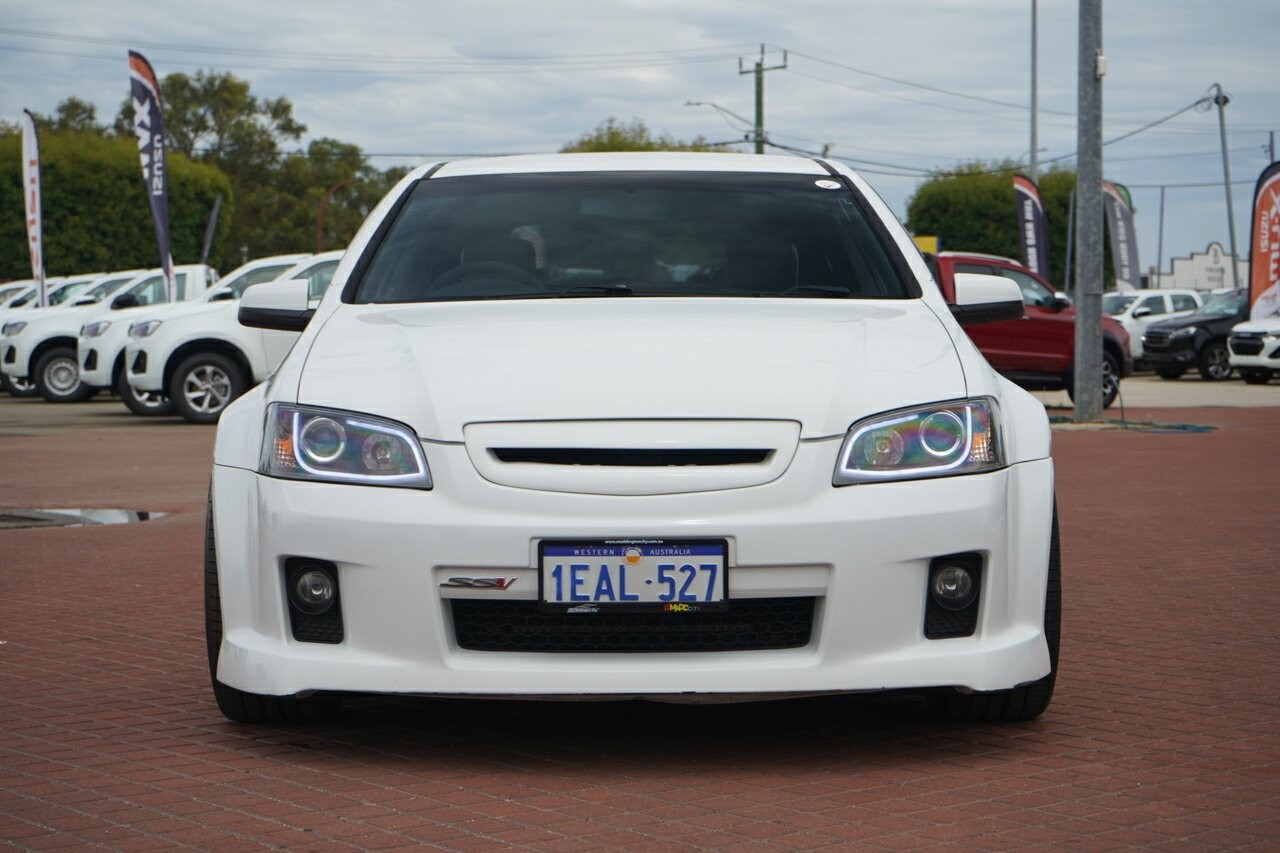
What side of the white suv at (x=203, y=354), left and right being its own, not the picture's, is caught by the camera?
left

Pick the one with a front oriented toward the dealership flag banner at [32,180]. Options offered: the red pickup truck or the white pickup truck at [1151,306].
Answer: the white pickup truck

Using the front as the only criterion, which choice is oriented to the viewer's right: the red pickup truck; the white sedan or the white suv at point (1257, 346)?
the red pickup truck

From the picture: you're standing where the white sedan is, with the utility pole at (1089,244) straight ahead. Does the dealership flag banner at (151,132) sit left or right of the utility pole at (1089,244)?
left

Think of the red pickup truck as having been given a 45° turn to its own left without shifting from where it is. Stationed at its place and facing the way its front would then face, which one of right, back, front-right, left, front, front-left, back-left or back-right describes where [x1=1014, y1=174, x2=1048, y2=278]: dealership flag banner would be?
front-left

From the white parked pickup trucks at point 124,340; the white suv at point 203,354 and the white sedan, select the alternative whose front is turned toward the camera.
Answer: the white sedan

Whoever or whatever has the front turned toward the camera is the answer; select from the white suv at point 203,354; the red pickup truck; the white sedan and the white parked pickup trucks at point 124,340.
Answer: the white sedan

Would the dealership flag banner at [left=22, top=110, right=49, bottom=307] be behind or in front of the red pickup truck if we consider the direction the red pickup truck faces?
behind

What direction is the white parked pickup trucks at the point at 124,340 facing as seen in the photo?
to the viewer's left

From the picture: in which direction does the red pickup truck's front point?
to the viewer's right

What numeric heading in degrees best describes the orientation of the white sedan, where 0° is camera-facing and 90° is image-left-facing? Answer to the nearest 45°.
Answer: approximately 0°

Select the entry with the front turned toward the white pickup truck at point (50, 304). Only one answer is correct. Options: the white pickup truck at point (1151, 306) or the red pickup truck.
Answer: the white pickup truck at point (1151, 306)

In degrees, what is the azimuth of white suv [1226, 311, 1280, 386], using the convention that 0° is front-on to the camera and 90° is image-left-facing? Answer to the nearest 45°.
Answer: approximately 45°

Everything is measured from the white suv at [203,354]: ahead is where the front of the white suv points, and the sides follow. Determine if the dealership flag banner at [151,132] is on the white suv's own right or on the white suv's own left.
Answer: on the white suv's own right
